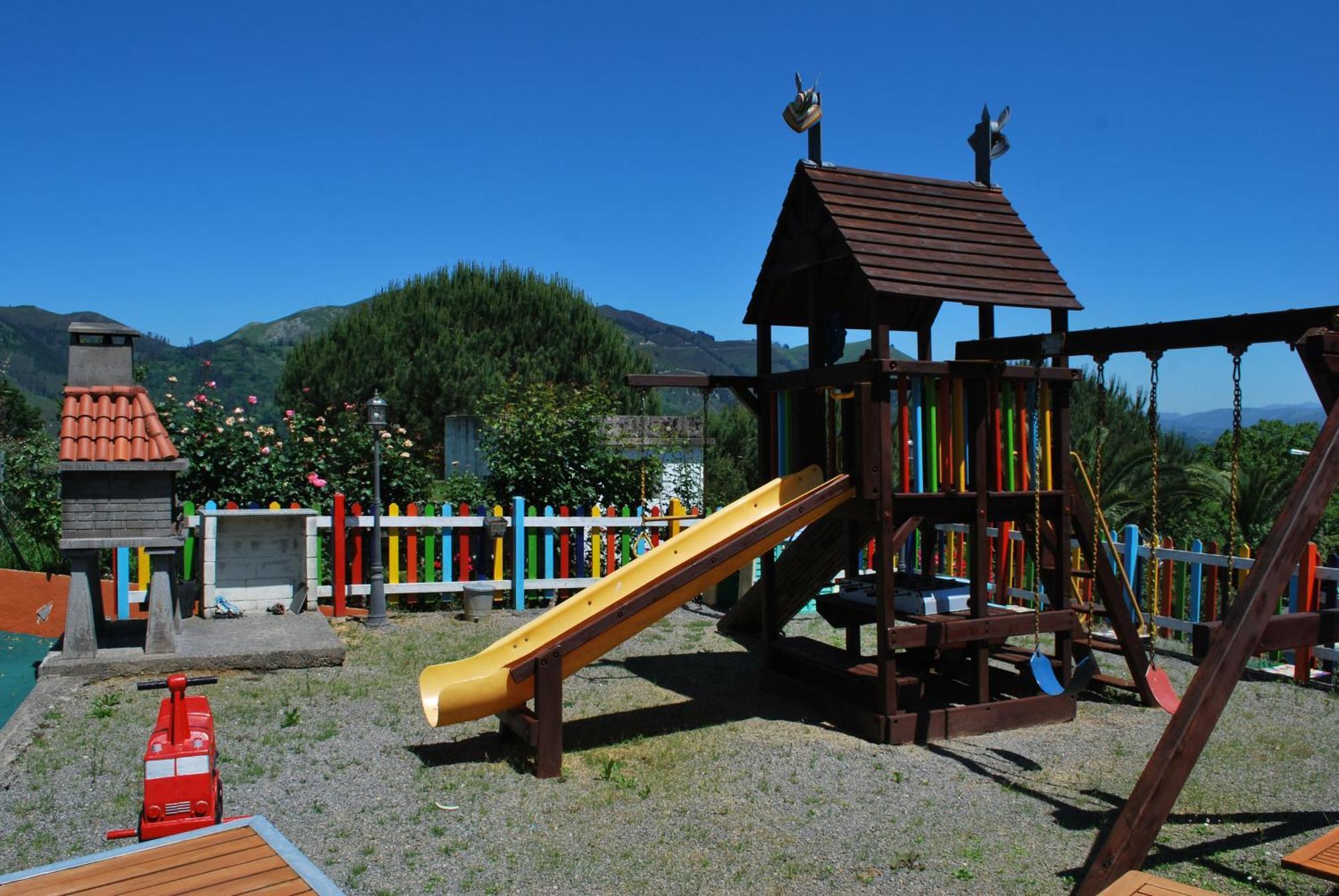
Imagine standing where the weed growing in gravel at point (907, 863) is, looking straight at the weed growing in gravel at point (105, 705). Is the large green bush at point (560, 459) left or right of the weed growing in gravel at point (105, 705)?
right

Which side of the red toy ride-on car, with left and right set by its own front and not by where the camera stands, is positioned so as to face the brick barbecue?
back

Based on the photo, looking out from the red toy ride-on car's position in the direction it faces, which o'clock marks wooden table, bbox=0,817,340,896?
The wooden table is roughly at 12 o'clock from the red toy ride-on car.

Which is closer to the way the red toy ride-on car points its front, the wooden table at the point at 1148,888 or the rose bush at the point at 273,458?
the wooden table

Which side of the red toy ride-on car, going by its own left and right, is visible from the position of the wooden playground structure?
left

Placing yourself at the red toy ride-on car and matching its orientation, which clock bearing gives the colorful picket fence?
The colorful picket fence is roughly at 7 o'clock from the red toy ride-on car.

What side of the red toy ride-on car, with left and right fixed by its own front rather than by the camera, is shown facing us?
front

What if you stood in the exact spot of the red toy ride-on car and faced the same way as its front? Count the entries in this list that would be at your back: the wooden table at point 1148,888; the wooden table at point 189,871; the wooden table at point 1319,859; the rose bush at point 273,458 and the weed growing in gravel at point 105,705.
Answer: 2

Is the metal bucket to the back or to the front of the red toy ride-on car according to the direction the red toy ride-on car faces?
to the back

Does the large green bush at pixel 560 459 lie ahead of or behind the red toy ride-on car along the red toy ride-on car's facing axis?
behind

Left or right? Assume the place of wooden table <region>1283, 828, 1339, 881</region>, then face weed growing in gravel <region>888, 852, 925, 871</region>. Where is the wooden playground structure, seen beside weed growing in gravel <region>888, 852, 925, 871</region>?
right

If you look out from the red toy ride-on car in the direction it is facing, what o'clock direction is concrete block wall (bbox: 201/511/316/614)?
The concrete block wall is roughly at 6 o'clock from the red toy ride-on car.

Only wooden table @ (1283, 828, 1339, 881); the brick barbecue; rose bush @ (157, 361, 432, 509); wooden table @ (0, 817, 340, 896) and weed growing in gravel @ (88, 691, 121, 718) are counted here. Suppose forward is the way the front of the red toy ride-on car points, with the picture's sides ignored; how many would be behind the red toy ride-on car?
3

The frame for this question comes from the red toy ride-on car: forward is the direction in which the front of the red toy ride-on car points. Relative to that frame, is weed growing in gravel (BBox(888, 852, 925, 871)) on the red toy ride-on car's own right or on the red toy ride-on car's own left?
on the red toy ride-on car's own left

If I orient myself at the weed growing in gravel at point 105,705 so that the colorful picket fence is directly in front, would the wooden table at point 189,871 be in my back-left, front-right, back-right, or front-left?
back-right

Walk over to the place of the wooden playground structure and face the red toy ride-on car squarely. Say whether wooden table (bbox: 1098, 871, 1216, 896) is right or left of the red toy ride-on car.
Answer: left

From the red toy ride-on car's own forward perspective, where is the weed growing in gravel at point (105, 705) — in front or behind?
behind

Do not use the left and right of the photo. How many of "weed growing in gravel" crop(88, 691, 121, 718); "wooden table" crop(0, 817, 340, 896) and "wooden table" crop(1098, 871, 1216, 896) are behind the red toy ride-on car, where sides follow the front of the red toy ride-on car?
1
